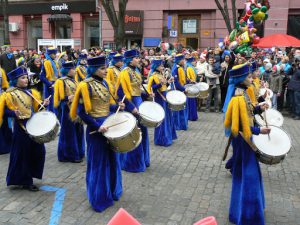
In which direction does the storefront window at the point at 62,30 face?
toward the camera

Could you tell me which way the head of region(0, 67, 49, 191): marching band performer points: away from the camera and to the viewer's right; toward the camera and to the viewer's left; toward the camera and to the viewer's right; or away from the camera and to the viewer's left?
toward the camera and to the viewer's right

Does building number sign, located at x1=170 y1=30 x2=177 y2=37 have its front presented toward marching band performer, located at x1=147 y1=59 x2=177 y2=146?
yes

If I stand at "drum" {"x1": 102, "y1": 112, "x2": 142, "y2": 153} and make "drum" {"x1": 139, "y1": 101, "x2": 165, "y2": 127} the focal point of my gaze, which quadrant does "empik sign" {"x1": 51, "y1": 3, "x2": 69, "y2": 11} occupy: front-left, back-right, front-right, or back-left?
front-left

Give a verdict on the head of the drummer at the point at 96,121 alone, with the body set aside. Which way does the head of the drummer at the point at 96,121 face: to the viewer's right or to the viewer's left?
to the viewer's right

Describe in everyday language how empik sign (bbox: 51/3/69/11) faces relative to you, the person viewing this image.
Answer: facing the viewer

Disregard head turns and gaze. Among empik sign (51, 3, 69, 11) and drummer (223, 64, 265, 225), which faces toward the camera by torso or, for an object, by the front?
the empik sign

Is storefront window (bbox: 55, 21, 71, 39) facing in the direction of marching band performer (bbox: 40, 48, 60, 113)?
yes

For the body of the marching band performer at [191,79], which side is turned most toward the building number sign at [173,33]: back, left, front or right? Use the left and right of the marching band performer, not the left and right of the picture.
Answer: left

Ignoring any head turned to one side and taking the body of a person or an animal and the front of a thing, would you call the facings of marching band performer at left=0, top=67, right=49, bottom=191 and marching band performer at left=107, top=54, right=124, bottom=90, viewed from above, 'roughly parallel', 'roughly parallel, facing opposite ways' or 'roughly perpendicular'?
roughly parallel

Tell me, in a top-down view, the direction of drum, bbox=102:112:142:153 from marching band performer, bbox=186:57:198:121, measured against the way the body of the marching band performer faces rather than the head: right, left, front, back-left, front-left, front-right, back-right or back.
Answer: right

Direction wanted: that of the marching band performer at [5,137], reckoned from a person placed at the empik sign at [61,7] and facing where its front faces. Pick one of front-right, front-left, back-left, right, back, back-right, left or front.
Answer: front
